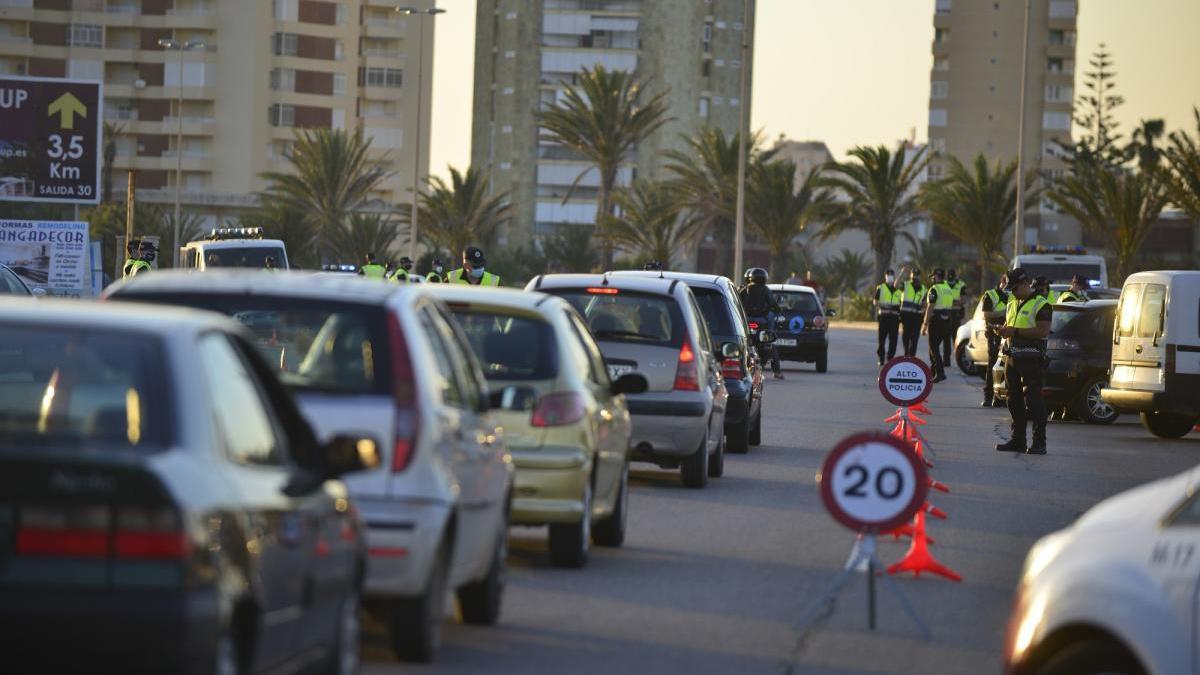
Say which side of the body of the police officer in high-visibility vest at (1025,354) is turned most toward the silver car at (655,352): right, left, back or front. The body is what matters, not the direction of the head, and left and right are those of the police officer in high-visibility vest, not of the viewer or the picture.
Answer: front

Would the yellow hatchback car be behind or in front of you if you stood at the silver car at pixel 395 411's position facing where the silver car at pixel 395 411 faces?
in front

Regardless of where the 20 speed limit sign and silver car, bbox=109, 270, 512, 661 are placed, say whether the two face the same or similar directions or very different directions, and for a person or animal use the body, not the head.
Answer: very different directions

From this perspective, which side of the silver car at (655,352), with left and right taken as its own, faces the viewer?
back

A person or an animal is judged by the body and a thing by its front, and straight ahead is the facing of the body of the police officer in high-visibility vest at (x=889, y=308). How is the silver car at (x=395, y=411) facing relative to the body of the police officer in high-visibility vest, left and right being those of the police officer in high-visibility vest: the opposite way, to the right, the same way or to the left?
the opposite way

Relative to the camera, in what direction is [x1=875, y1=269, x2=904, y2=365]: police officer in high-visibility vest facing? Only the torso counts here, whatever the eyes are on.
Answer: toward the camera

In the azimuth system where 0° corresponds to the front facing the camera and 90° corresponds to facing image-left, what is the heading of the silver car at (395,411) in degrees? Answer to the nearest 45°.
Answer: approximately 180°

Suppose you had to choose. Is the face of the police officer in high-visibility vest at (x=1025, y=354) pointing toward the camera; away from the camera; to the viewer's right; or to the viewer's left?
to the viewer's left

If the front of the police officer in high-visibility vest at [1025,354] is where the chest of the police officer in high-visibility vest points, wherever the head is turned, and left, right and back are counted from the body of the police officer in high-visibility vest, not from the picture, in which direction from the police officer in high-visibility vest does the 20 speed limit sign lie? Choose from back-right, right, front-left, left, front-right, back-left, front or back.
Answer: front-left

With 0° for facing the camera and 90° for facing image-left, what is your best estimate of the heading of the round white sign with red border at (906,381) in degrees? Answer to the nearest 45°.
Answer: approximately 0°

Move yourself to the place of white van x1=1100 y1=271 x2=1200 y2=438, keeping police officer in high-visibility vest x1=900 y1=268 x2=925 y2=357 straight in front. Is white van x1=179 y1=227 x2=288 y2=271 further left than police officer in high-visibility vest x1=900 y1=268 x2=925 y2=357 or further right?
left

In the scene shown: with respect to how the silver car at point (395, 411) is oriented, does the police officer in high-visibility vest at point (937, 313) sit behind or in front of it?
in front

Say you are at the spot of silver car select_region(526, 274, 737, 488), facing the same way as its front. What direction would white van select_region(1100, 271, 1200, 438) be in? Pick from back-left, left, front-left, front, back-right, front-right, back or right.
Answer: front-right

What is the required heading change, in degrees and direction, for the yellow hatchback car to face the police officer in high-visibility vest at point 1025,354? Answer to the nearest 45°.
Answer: approximately 45° to its right

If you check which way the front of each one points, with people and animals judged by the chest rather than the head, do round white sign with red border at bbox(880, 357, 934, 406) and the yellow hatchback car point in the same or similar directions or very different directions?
very different directions

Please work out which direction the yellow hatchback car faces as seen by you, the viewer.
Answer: facing away from the viewer
